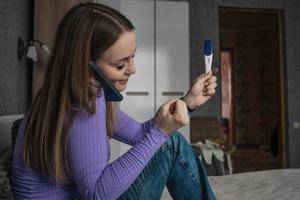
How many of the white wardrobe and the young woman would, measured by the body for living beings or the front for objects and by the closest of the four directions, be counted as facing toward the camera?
1

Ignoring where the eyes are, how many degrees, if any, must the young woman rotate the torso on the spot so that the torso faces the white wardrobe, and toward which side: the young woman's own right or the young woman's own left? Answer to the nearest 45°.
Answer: approximately 90° to the young woman's own left

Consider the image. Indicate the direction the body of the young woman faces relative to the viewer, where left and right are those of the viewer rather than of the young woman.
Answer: facing to the right of the viewer

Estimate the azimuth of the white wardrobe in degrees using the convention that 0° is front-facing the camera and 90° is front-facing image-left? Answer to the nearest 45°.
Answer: approximately 0°

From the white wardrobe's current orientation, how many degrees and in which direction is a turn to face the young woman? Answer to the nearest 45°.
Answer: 0° — it already faces them

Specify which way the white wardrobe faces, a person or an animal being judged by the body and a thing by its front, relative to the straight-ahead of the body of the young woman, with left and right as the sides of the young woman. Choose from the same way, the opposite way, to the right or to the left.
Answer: to the right
